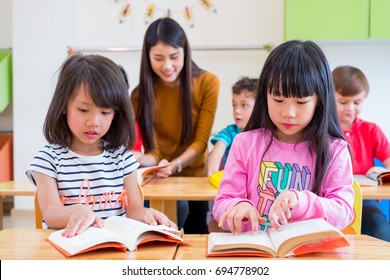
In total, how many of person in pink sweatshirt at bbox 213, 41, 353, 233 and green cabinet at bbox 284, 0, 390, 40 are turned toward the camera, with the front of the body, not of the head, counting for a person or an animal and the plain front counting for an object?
2

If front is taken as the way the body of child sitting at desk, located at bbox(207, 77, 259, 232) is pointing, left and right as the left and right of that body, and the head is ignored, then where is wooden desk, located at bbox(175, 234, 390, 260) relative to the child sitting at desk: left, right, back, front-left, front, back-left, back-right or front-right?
front-left

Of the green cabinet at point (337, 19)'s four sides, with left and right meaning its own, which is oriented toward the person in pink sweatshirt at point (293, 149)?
front

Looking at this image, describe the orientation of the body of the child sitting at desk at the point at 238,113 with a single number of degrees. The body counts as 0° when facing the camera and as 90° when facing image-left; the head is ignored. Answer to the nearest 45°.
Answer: approximately 45°

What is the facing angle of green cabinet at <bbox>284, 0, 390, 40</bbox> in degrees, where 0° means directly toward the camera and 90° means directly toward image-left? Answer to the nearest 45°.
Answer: approximately 0°

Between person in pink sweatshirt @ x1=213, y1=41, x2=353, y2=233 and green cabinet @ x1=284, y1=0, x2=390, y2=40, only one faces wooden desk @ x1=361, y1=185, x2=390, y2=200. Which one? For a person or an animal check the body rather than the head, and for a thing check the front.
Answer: the green cabinet

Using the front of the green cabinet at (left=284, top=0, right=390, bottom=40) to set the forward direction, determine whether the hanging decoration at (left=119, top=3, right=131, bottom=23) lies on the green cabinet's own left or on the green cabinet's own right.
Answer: on the green cabinet's own right

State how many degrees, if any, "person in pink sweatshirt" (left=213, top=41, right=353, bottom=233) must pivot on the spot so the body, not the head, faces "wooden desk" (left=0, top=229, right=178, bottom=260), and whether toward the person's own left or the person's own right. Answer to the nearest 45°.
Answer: approximately 45° to the person's own right

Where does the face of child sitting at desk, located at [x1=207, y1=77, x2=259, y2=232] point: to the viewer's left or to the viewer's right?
to the viewer's left

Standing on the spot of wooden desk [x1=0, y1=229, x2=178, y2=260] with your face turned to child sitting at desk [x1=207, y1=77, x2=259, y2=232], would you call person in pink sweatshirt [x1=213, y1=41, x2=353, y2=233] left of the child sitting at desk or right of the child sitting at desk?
right

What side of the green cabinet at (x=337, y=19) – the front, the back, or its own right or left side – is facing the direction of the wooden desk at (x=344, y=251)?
front
